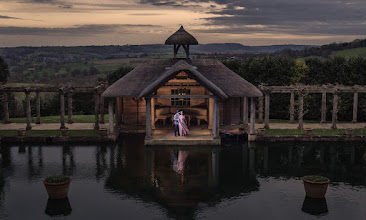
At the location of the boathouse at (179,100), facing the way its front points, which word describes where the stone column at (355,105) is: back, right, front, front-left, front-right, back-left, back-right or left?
left

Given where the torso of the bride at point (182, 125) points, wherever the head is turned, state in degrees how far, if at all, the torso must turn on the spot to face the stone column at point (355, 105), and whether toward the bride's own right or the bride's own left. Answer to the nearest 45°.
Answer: approximately 135° to the bride's own left

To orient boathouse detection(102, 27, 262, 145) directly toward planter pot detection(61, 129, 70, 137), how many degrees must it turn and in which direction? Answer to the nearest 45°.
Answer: approximately 90° to its right

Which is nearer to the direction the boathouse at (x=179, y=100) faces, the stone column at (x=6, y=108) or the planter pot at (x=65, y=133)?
the planter pot

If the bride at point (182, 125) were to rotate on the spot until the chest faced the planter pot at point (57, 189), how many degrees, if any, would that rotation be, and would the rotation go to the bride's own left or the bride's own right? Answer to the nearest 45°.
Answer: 0° — they already face it

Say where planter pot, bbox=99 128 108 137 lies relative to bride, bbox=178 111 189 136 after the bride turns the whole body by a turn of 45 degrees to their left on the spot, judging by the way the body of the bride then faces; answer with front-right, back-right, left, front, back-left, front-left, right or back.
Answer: right

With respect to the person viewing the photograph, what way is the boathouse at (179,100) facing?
facing the viewer

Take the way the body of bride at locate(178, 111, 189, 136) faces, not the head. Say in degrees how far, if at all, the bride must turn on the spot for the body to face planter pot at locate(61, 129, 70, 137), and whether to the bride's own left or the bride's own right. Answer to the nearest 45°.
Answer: approximately 45° to the bride's own right

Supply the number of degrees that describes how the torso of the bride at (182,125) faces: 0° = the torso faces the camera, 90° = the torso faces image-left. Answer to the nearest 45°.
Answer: approximately 45°

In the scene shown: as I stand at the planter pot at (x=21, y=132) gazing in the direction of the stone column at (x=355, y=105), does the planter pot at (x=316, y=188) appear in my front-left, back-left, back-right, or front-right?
front-right

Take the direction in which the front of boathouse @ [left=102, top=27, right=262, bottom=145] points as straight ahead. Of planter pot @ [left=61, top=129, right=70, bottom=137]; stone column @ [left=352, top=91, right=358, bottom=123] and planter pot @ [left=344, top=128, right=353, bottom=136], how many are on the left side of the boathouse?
2

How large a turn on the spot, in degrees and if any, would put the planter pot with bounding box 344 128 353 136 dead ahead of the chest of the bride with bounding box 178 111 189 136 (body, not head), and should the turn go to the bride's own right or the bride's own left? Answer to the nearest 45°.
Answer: approximately 135° to the bride's own left

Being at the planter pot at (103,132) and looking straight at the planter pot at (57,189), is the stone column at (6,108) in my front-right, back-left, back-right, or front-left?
back-right

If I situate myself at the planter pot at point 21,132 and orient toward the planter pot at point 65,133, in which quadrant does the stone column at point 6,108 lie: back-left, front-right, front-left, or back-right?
back-left

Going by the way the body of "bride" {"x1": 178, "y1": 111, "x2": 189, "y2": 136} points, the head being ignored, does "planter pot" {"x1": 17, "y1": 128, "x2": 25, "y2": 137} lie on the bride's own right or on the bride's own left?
on the bride's own right

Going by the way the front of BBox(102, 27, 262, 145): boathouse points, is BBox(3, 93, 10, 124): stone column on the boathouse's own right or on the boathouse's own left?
on the boathouse's own right

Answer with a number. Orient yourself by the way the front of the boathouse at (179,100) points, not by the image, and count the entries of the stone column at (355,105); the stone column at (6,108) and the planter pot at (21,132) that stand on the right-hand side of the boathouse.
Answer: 2

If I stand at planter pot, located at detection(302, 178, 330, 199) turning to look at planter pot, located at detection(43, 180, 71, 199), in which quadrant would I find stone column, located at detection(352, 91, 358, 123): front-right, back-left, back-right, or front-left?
back-right
